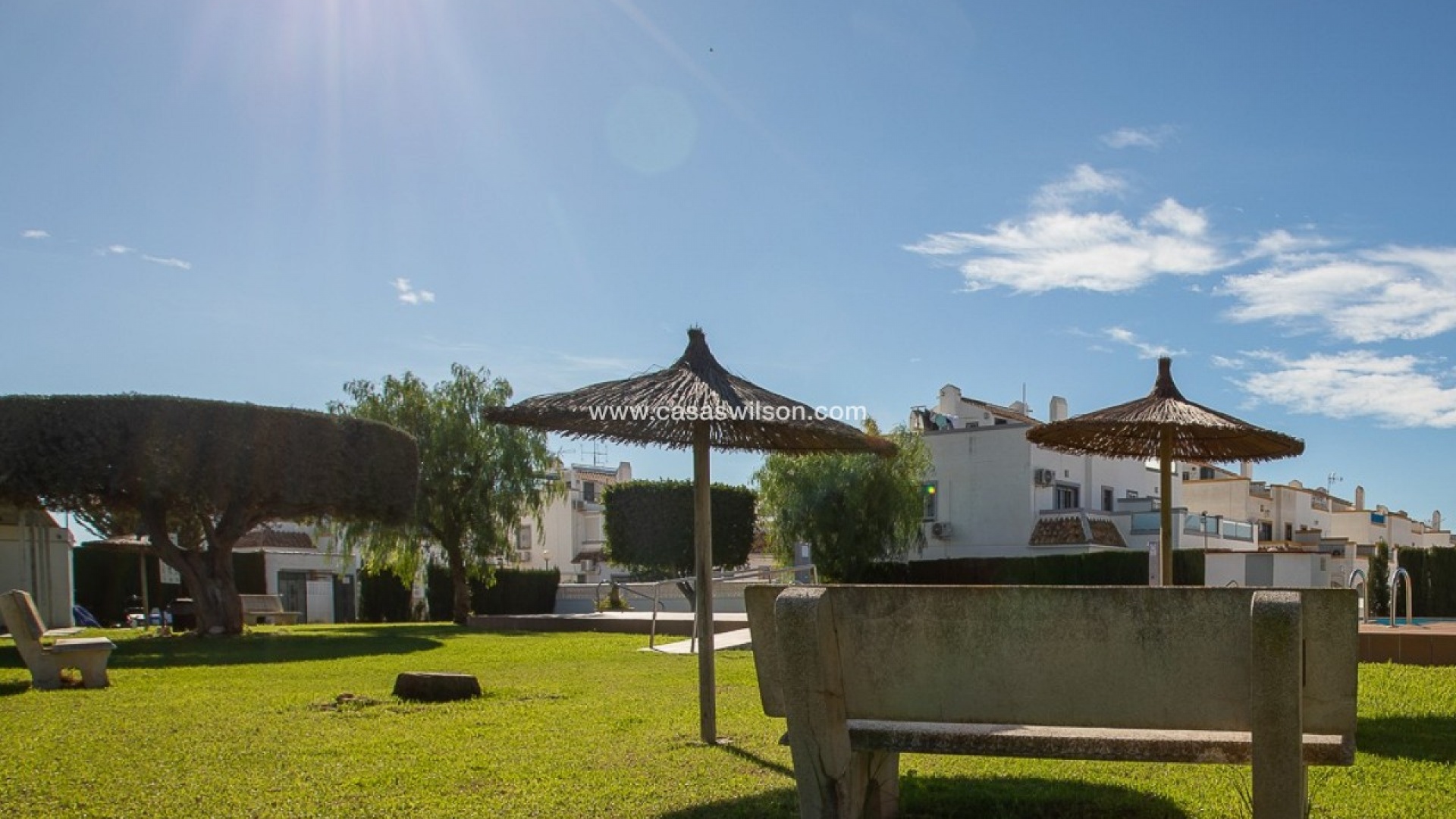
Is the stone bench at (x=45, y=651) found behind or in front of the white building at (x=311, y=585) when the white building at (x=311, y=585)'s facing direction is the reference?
in front

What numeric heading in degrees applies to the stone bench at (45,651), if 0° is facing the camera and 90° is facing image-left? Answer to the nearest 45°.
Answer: approximately 270°

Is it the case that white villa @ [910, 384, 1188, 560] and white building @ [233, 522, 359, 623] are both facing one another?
no

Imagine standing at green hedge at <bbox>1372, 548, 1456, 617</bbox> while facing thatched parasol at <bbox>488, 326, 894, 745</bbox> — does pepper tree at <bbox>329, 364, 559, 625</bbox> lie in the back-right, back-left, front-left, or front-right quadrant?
front-right

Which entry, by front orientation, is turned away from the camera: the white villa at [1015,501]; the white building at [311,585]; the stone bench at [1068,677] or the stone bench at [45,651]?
the stone bench at [1068,677]

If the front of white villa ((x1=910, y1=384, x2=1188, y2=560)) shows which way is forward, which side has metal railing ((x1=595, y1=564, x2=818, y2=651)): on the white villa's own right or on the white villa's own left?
on the white villa's own right

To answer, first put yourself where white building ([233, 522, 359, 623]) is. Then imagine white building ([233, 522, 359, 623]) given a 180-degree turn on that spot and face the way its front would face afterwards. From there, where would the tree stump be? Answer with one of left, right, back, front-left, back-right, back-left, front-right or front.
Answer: back

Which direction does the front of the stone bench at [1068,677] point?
away from the camera

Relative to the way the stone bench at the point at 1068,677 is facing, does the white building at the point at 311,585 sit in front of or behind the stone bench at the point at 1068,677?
in front

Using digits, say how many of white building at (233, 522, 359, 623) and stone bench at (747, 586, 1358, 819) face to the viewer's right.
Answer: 0

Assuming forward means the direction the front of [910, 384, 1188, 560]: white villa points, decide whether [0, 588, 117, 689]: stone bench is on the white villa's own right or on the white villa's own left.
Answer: on the white villa's own right
